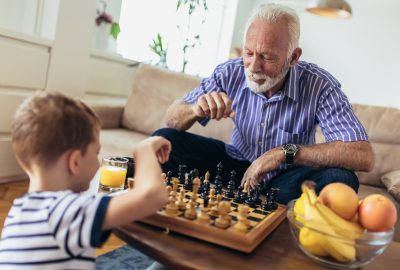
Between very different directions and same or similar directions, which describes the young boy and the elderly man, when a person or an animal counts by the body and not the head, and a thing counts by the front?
very different directions

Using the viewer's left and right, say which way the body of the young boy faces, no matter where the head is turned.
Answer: facing away from the viewer and to the right of the viewer

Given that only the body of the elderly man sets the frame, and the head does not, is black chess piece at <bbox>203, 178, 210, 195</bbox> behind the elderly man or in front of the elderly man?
in front

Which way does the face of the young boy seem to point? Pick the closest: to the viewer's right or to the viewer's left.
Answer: to the viewer's right

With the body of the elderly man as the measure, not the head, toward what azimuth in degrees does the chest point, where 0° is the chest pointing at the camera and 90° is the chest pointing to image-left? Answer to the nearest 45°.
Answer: approximately 45°

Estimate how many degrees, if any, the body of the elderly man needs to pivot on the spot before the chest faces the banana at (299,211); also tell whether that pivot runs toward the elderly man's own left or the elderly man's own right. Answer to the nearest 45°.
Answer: approximately 45° to the elderly man's own left

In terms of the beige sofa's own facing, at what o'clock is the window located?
The window is roughly at 4 o'clock from the beige sofa.

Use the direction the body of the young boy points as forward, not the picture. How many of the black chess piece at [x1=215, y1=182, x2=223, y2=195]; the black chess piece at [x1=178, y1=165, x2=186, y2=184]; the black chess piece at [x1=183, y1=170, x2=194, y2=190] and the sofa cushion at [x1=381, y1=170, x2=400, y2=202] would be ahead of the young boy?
4

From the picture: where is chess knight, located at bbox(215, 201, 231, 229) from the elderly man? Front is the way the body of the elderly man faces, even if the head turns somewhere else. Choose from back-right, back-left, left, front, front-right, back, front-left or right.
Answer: front-left

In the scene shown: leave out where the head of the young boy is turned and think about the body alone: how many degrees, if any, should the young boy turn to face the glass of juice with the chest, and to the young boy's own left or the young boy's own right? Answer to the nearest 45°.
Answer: approximately 45° to the young boy's own left

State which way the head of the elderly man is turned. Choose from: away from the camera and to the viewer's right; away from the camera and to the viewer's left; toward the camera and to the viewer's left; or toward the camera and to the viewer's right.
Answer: toward the camera and to the viewer's left

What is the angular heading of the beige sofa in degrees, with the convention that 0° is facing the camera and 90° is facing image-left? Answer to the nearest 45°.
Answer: approximately 45°

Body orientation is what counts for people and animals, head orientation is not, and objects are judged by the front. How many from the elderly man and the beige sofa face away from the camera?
0
